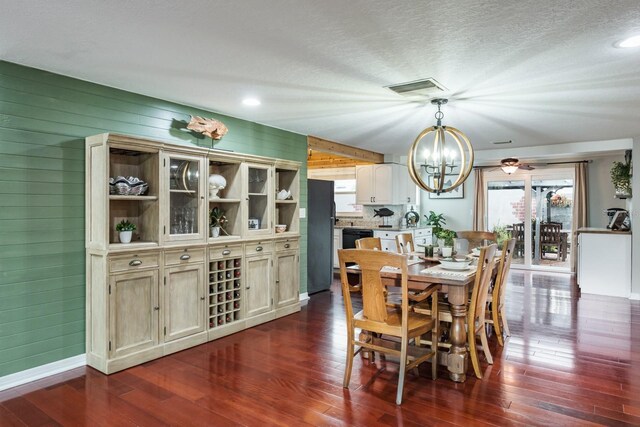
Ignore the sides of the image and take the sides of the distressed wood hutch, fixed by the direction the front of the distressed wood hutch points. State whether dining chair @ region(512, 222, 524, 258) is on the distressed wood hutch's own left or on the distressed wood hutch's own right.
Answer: on the distressed wood hutch's own left

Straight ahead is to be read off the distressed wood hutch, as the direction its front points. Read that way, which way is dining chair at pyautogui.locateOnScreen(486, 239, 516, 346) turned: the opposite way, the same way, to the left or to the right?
the opposite way

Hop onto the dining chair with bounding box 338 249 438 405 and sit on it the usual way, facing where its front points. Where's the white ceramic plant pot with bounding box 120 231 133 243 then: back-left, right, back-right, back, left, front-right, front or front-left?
back-left

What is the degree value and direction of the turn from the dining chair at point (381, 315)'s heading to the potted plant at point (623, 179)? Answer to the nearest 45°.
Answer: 0° — it already faces it

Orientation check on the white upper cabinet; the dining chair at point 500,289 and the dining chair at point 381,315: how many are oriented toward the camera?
1

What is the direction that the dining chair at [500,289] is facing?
to the viewer's left

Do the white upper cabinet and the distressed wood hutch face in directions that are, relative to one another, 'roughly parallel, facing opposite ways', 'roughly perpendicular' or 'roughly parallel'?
roughly perpendicular

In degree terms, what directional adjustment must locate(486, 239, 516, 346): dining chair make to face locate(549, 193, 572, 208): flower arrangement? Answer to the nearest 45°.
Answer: approximately 90° to its right

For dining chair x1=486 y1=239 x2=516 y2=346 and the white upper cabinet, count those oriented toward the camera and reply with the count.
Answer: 1

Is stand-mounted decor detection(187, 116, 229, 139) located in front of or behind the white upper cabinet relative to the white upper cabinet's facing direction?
in front

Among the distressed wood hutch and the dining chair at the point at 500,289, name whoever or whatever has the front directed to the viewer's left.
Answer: the dining chair

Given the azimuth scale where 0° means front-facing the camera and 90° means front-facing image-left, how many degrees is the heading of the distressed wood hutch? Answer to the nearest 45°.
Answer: approximately 315°

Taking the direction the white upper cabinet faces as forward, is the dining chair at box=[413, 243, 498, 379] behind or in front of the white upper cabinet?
in front
